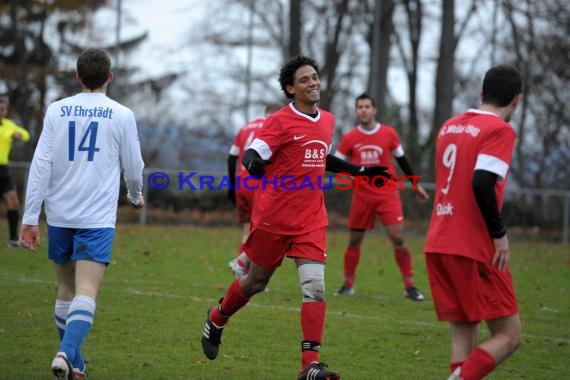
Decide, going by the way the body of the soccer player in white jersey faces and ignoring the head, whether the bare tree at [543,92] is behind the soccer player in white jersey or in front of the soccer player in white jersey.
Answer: in front

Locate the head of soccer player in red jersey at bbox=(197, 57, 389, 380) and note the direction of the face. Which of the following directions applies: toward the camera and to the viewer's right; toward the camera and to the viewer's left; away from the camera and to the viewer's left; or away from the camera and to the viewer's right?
toward the camera and to the viewer's right

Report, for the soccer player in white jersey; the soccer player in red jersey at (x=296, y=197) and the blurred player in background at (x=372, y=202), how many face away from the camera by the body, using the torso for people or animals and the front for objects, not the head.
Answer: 1

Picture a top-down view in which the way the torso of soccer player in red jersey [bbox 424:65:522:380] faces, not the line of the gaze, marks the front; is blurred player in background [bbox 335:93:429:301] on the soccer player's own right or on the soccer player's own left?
on the soccer player's own left

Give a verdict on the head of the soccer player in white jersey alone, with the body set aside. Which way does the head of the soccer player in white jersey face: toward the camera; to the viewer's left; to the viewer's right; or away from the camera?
away from the camera

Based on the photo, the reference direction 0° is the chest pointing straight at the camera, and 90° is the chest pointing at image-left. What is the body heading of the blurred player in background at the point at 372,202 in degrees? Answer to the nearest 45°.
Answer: approximately 0°

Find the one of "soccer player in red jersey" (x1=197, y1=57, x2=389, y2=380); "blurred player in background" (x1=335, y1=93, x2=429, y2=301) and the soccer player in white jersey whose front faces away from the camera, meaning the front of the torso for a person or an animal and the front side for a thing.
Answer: the soccer player in white jersey

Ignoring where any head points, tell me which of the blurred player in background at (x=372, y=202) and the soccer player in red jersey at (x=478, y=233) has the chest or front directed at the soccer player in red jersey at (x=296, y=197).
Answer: the blurred player in background

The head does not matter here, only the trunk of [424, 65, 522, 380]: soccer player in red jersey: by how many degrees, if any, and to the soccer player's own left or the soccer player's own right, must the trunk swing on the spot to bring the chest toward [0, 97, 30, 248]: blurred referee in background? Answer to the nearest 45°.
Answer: approximately 90° to the soccer player's own left

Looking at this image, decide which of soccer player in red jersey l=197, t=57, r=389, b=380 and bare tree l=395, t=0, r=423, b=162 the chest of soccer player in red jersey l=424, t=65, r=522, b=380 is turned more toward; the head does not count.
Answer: the bare tree

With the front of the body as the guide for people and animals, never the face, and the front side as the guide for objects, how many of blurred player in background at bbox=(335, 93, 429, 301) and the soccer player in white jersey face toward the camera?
1

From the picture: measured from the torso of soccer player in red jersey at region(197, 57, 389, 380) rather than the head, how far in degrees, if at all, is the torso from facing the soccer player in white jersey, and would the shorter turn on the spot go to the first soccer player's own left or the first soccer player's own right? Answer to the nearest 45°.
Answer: approximately 90° to the first soccer player's own right

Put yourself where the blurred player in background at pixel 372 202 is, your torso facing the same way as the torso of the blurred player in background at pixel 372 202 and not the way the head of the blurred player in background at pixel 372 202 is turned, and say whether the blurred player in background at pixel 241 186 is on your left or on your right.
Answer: on your right

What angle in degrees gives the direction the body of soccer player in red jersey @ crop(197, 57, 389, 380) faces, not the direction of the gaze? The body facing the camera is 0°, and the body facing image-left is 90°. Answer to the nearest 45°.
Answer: approximately 315°
